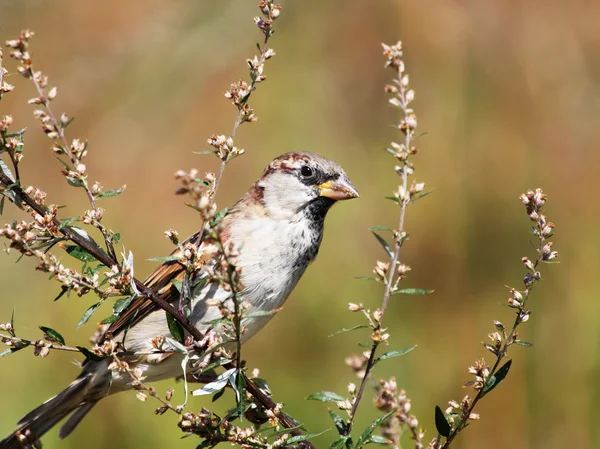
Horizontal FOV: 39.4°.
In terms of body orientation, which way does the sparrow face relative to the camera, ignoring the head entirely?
to the viewer's right
